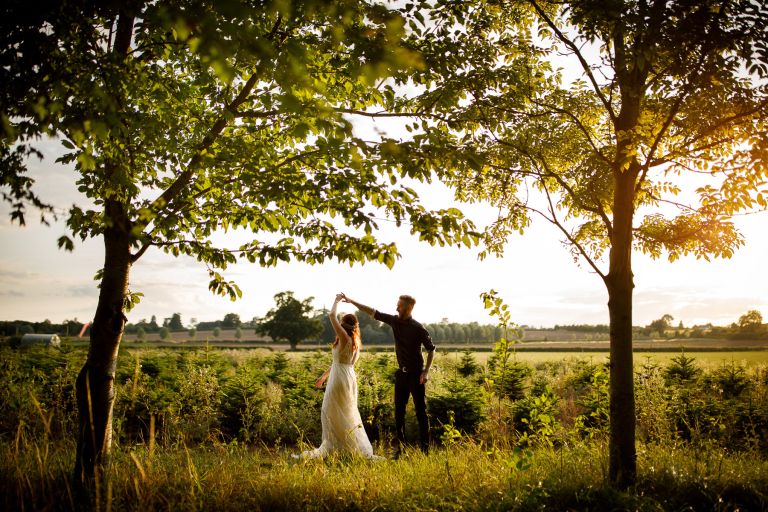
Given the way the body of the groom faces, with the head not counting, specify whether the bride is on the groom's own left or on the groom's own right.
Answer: on the groom's own right

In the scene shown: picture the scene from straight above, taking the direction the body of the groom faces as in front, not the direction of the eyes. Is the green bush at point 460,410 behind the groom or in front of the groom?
behind

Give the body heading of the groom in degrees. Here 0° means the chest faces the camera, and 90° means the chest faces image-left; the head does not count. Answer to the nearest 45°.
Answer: approximately 45°

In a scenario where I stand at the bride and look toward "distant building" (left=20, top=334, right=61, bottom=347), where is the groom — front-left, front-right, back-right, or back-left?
back-right

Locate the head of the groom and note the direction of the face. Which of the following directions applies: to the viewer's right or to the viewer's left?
to the viewer's left
